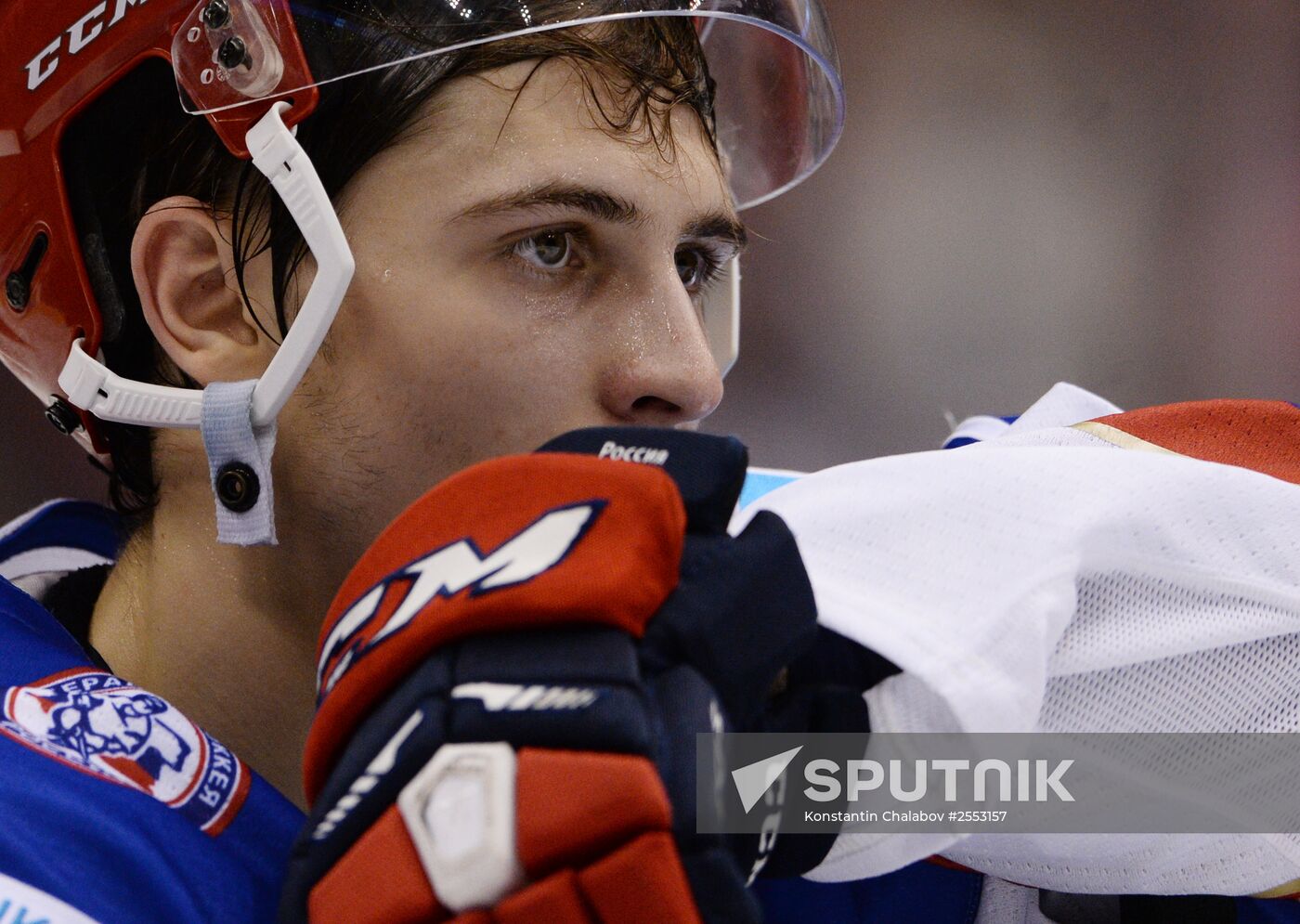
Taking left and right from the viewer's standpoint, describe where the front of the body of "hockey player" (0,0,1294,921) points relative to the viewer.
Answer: facing the viewer and to the right of the viewer
